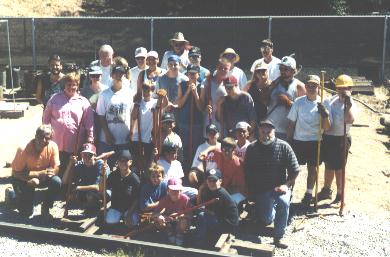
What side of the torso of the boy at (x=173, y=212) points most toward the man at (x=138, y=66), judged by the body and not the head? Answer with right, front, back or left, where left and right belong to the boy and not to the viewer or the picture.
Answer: back

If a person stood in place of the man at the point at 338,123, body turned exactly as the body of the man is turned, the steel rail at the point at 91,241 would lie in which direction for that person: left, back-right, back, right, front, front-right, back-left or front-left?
front-right

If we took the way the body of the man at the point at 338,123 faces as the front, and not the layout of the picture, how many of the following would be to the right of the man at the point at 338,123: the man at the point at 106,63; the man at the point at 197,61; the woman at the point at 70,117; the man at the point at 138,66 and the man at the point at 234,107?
5

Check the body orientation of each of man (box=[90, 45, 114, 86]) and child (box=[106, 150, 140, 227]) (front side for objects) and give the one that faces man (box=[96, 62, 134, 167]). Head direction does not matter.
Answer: man (box=[90, 45, 114, 86])

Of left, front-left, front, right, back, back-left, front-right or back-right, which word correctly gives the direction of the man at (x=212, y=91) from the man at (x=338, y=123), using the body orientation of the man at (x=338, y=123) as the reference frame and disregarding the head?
right

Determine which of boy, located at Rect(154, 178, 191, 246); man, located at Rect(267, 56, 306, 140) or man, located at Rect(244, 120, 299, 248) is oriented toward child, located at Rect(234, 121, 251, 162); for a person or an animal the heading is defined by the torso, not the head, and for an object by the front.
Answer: man, located at Rect(267, 56, 306, 140)

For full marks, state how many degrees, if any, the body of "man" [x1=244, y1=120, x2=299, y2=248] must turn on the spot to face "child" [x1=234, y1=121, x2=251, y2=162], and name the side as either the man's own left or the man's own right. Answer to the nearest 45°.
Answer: approximately 135° to the man's own right

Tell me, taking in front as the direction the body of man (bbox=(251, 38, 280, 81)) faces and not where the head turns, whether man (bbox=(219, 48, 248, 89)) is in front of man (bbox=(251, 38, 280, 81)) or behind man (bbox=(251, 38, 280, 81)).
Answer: in front

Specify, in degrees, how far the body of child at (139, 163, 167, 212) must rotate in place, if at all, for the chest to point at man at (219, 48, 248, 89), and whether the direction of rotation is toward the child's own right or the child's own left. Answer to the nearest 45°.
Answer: approximately 135° to the child's own left
